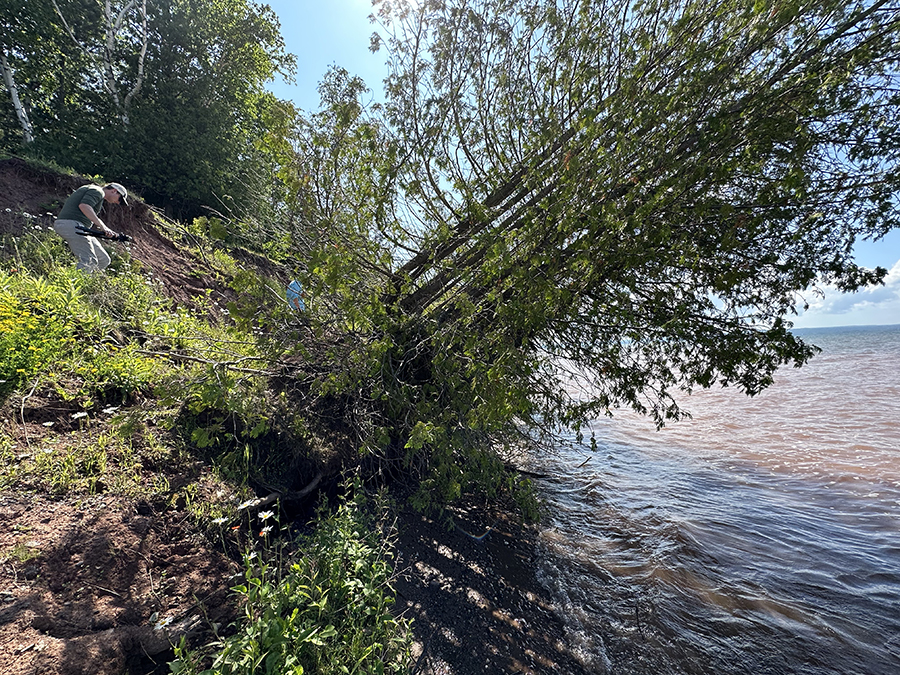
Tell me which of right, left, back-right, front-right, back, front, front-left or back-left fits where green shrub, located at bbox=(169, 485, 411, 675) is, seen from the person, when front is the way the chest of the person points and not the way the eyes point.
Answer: right

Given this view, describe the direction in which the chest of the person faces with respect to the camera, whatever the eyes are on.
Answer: to the viewer's right

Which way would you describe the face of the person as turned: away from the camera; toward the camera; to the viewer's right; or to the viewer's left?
to the viewer's right
